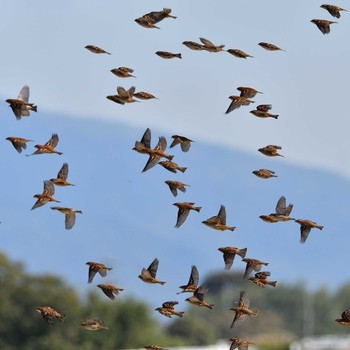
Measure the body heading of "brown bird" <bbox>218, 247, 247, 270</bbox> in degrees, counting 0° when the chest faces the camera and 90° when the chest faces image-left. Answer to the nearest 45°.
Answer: approximately 90°

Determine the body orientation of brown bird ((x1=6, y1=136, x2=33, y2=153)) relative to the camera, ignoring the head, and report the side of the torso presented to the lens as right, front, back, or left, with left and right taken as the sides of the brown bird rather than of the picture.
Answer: left

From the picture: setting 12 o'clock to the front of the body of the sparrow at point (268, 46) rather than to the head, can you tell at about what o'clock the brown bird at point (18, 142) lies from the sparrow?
The brown bird is roughly at 11 o'clock from the sparrow.

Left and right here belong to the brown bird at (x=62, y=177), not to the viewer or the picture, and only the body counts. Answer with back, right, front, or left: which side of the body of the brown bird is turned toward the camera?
left

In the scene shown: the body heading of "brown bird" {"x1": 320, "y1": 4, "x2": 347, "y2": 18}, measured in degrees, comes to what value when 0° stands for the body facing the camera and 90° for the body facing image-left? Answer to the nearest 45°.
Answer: approximately 90°

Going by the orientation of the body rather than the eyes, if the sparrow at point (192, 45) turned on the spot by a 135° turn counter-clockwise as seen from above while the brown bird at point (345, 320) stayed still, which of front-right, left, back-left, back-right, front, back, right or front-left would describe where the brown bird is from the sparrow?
front

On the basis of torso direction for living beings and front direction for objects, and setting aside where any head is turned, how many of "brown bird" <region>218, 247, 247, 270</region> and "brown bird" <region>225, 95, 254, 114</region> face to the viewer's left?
2

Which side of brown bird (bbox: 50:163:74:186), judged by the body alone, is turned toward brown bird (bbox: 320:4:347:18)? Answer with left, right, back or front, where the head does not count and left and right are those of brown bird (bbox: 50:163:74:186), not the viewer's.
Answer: back

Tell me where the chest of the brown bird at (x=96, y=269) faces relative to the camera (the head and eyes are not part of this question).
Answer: to the viewer's left
